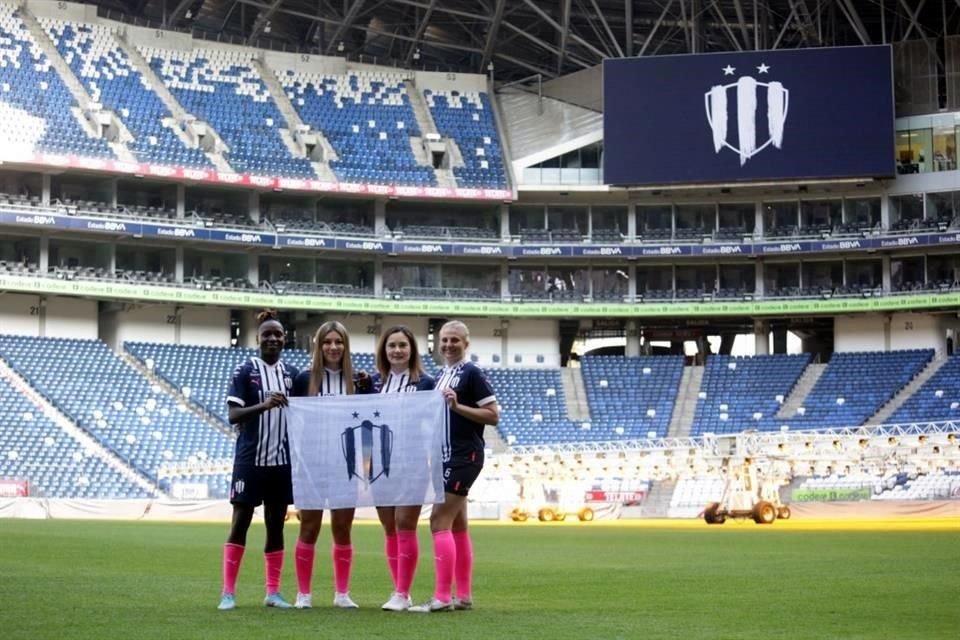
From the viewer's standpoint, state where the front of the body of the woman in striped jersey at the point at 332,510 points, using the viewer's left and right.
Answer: facing the viewer

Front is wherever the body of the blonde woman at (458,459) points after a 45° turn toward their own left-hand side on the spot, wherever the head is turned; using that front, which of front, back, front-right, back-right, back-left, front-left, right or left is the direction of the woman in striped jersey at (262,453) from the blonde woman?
right

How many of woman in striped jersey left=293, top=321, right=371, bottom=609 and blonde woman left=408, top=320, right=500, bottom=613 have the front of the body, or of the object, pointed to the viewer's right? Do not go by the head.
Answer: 0

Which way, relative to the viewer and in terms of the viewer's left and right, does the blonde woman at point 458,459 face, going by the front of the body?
facing the viewer and to the left of the viewer

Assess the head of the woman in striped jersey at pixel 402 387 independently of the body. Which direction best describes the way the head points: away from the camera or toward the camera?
toward the camera

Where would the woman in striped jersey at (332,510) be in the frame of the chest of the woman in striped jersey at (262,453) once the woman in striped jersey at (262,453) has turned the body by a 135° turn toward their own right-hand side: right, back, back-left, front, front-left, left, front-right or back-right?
back

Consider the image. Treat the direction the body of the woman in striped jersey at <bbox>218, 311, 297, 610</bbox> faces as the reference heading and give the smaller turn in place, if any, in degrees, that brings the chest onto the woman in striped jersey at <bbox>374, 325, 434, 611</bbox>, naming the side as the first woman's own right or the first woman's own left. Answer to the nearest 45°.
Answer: approximately 45° to the first woman's own left

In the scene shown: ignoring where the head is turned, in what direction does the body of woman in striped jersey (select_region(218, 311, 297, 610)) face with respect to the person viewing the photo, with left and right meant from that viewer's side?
facing the viewer and to the right of the viewer
